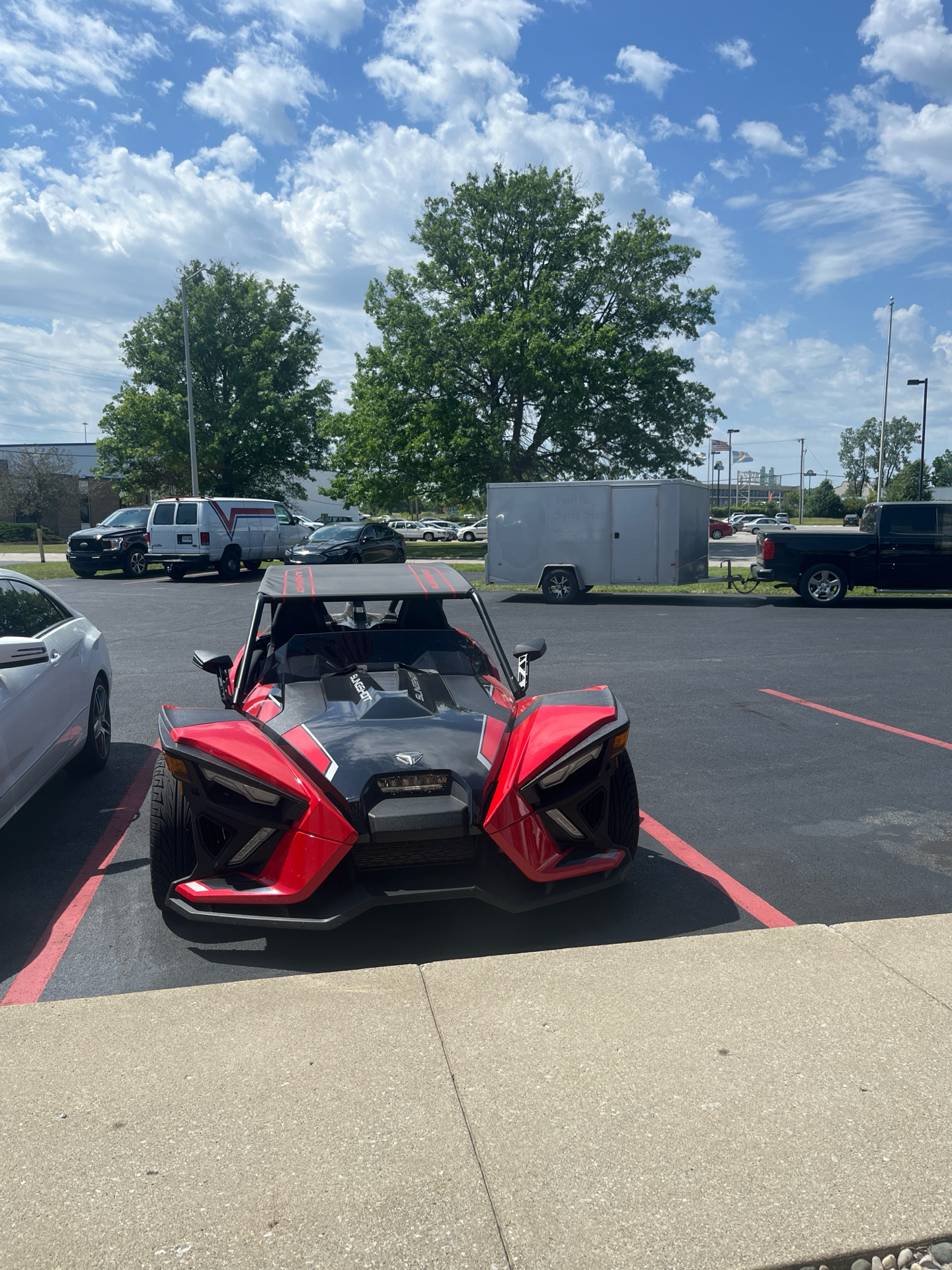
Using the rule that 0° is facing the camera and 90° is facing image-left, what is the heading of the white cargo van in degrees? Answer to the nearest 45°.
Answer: approximately 225°

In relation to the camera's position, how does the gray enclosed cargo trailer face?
facing to the right of the viewer

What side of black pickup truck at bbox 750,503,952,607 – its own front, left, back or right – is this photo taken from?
right

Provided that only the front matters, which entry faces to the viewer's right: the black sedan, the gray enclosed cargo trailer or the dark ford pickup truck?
the gray enclosed cargo trailer

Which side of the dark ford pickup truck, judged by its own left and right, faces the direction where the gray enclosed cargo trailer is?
left

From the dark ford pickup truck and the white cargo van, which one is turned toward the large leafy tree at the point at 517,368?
the white cargo van

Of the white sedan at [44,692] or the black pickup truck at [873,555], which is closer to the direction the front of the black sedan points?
the white sedan

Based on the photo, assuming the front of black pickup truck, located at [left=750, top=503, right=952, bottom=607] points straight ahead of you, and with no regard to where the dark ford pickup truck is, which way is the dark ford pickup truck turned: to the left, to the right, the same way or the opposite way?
to the right

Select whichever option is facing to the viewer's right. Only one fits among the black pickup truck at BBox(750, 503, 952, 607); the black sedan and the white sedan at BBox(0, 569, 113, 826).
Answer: the black pickup truck

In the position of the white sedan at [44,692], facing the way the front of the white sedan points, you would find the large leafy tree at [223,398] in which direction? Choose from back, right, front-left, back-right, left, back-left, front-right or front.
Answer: back-right
